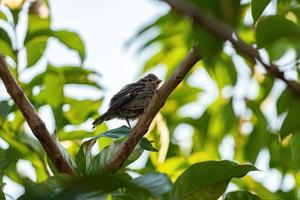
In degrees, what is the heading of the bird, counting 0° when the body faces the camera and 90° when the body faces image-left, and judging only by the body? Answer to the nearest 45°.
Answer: approximately 270°

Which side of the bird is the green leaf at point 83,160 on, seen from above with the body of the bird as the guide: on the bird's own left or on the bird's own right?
on the bird's own right

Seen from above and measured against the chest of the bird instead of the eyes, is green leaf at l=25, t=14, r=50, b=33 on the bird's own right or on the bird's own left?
on the bird's own left

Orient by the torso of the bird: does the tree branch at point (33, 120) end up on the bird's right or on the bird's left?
on the bird's right
